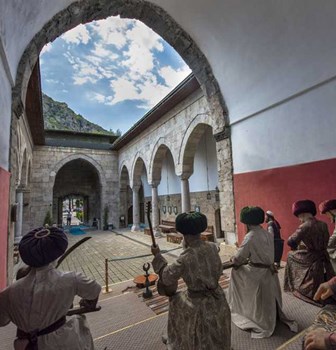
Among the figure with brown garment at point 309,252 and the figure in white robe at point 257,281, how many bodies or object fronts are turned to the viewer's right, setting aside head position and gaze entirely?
0

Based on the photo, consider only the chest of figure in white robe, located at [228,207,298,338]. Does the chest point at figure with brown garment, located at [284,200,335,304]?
no

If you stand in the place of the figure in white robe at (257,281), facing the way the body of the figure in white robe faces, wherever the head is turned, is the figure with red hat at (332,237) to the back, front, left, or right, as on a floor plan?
right

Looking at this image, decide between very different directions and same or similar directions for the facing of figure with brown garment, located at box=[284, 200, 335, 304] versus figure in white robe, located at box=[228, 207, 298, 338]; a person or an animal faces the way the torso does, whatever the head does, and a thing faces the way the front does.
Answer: same or similar directions

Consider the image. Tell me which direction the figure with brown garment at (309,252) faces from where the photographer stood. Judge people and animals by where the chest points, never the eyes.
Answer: facing away from the viewer and to the left of the viewer

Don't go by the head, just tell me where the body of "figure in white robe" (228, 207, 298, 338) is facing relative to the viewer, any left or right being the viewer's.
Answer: facing away from the viewer and to the left of the viewer

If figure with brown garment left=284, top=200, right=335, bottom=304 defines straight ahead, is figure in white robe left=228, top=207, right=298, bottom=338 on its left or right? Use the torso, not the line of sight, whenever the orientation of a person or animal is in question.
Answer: on its left

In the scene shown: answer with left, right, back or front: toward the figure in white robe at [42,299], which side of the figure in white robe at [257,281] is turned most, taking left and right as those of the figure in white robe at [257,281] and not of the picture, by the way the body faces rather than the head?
left
